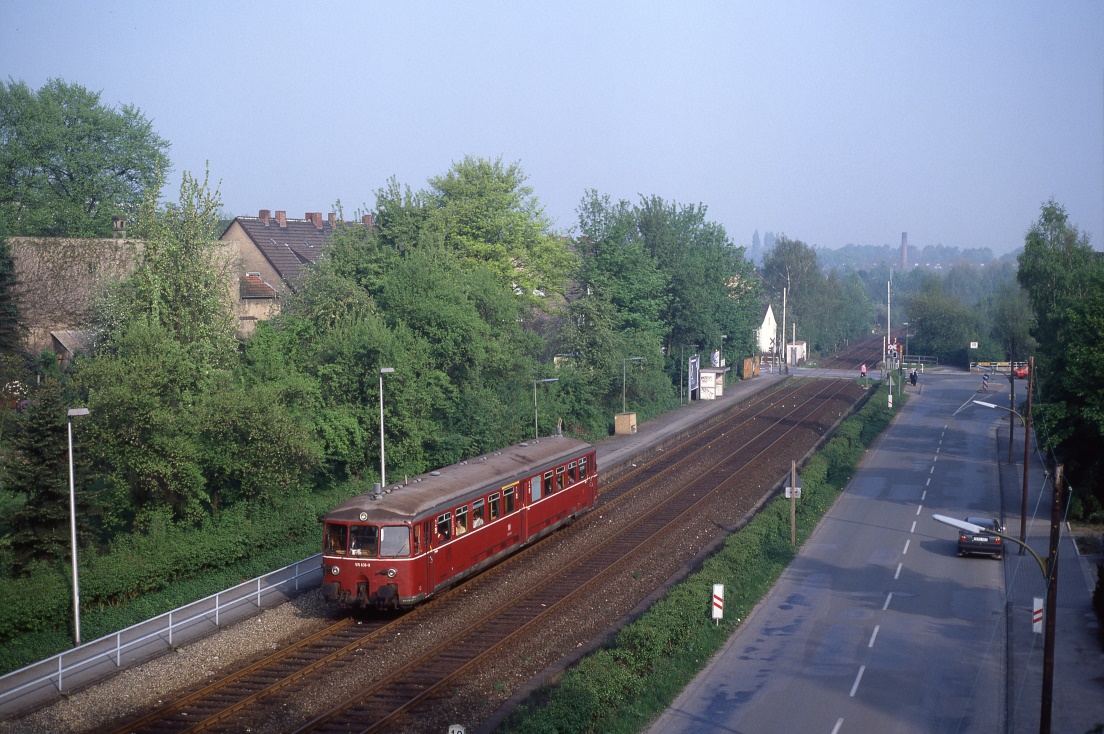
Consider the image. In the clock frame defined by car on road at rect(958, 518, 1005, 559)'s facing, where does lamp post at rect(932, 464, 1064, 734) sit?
The lamp post is roughly at 6 o'clock from the car on road.

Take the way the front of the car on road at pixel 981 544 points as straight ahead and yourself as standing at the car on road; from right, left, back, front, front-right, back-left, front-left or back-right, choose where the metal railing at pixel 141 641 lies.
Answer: back-left

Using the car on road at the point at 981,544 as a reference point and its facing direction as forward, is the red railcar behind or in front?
behind

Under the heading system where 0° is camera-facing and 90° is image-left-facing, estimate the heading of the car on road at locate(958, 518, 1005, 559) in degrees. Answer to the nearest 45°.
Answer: approximately 180°

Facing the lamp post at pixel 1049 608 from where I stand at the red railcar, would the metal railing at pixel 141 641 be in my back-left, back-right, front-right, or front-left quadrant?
back-right

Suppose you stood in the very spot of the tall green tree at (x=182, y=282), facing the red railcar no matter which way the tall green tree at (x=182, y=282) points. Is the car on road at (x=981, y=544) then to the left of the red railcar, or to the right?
left
